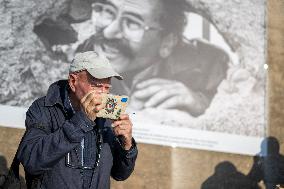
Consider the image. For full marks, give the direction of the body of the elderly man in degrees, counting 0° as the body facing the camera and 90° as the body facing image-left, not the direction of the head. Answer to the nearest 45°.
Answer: approximately 315°

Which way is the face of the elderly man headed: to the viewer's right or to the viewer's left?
to the viewer's right
